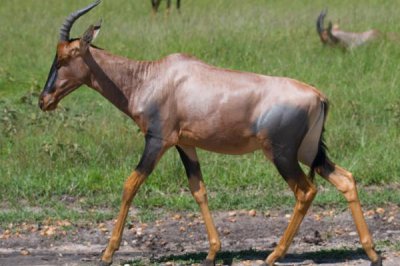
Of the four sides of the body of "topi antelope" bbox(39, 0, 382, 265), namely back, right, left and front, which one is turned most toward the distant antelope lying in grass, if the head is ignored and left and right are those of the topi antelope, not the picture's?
right

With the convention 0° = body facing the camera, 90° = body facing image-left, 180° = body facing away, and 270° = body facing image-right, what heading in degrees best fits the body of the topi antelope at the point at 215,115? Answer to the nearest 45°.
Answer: approximately 90°

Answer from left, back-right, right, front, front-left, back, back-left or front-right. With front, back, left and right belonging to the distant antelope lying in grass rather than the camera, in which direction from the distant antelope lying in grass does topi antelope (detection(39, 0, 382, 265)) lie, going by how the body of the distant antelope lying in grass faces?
left

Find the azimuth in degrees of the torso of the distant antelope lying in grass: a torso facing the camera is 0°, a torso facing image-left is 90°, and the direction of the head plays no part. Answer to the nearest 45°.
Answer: approximately 90°

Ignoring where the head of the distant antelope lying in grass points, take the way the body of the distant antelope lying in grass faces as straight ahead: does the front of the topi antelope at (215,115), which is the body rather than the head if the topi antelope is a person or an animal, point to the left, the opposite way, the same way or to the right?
the same way

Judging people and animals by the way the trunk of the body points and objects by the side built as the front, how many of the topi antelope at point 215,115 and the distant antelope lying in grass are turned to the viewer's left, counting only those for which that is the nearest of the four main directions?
2
